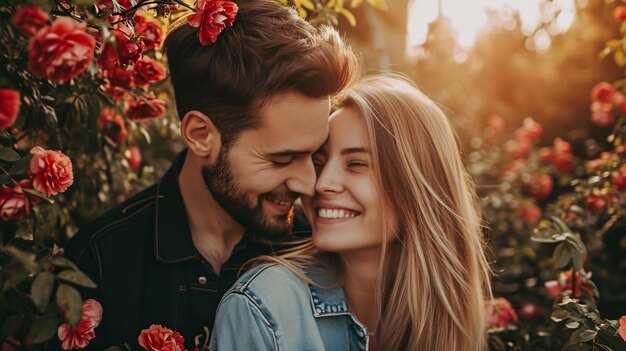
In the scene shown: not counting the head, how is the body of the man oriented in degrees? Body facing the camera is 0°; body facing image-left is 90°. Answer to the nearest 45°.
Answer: approximately 315°

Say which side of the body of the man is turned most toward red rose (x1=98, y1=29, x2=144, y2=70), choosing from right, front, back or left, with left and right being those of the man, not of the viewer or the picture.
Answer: back

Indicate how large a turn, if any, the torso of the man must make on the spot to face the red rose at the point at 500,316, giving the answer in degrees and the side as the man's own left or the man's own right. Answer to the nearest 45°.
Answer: approximately 45° to the man's own left

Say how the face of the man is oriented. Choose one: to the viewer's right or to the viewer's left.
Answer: to the viewer's right

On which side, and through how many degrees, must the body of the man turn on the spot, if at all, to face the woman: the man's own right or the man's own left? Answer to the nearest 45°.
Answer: approximately 45° to the man's own left

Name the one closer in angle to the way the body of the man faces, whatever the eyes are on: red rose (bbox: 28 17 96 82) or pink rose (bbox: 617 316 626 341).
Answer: the pink rose
